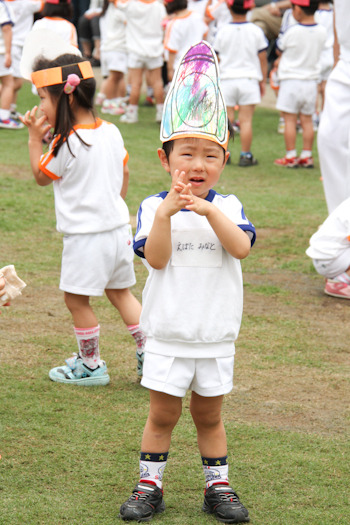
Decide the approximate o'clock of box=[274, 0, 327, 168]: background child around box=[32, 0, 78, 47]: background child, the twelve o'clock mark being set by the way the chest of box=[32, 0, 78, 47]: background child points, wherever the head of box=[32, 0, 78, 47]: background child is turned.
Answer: box=[274, 0, 327, 168]: background child is roughly at 3 o'clock from box=[32, 0, 78, 47]: background child.

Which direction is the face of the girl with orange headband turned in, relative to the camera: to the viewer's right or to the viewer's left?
to the viewer's left

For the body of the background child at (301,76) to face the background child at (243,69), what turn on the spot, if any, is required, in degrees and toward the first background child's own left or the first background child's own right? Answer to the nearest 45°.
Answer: approximately 45° to the first background child's own left

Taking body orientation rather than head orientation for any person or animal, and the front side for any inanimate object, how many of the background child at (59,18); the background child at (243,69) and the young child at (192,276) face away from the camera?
2
